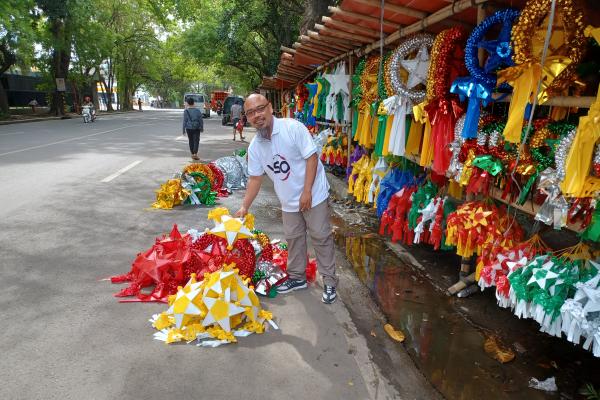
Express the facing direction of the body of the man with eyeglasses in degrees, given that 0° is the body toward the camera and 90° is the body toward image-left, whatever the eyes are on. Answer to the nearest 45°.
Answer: approximately 45°

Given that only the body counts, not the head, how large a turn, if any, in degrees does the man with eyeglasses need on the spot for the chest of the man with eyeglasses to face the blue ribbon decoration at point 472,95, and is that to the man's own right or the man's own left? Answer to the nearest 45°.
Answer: approximately 135° to the man's own left

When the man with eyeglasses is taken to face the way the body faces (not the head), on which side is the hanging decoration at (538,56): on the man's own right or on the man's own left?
on the man's own left

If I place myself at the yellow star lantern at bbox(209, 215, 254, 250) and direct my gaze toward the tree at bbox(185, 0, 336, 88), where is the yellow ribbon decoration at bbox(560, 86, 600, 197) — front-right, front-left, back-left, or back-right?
back-right

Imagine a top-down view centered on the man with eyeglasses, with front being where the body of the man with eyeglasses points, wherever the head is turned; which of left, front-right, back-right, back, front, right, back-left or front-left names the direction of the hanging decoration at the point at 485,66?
back-left

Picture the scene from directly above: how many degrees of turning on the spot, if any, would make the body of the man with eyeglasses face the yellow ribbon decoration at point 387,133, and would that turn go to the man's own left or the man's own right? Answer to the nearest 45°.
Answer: approximately 180°

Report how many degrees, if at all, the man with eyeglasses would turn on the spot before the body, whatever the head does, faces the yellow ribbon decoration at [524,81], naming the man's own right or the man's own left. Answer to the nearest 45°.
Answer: approximately 135° to the man's own left

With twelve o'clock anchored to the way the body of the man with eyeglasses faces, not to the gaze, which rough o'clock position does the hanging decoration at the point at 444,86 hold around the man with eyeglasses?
The hanging decoration is roughly at 7 o'clock from the man with eyeglasses.

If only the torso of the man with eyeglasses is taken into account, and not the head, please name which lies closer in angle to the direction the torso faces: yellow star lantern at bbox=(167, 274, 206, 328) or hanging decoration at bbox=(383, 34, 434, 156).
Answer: the yellow star lantern

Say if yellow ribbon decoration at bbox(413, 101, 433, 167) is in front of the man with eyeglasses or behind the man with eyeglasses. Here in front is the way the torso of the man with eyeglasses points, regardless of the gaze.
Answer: behind

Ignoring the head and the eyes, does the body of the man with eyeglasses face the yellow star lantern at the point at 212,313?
yes

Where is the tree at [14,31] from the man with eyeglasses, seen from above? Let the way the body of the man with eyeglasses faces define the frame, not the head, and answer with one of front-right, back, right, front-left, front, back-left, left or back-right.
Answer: right
